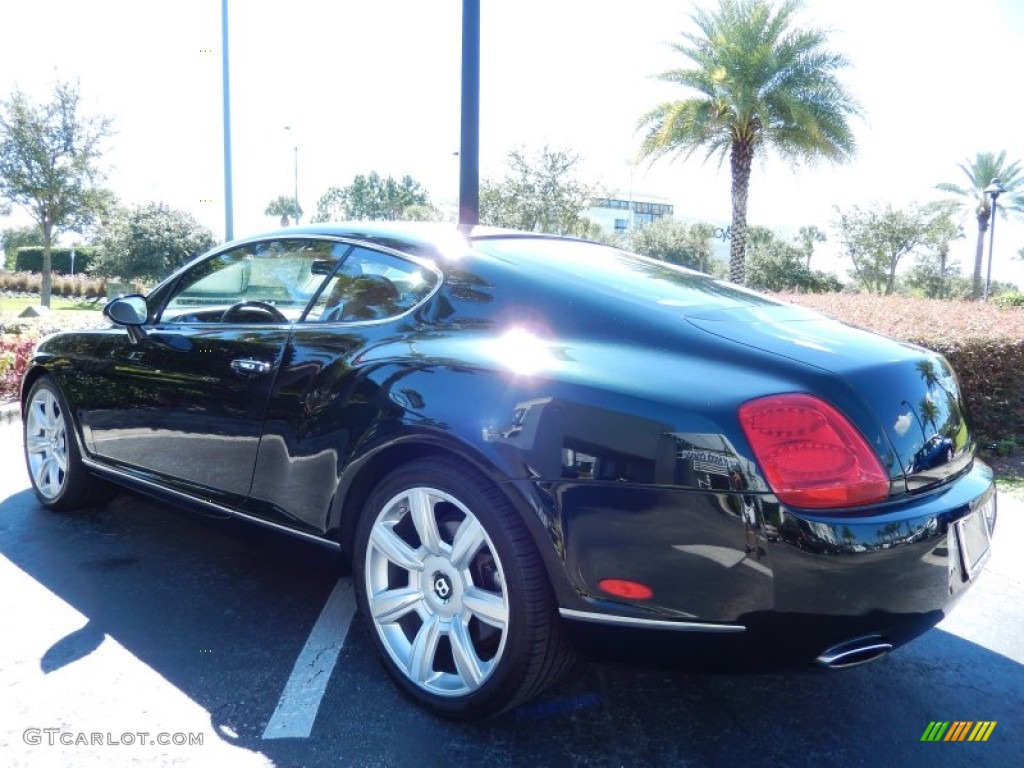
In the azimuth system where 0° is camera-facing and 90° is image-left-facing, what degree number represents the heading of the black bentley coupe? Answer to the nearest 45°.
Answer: approximately 135°

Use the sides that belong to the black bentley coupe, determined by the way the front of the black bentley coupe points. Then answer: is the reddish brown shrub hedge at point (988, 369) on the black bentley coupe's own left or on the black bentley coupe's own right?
on the black bentley coupe's own right

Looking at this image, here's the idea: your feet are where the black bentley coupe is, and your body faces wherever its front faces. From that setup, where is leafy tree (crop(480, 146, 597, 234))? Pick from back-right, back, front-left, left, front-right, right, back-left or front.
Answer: front-right

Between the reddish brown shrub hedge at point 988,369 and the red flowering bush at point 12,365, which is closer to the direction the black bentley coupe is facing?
the red flowering bush

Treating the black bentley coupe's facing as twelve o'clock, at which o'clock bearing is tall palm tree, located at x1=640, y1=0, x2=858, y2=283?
The tall palm tree is roughly at 2 o'clock from the black bentley coupe.

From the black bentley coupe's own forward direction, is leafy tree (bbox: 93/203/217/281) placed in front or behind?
in front

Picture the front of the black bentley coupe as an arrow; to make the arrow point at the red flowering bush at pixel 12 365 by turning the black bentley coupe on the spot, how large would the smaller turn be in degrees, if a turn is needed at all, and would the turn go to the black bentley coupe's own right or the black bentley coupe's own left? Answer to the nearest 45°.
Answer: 0° — it already faces it

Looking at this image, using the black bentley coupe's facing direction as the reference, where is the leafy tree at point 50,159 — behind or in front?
in front
